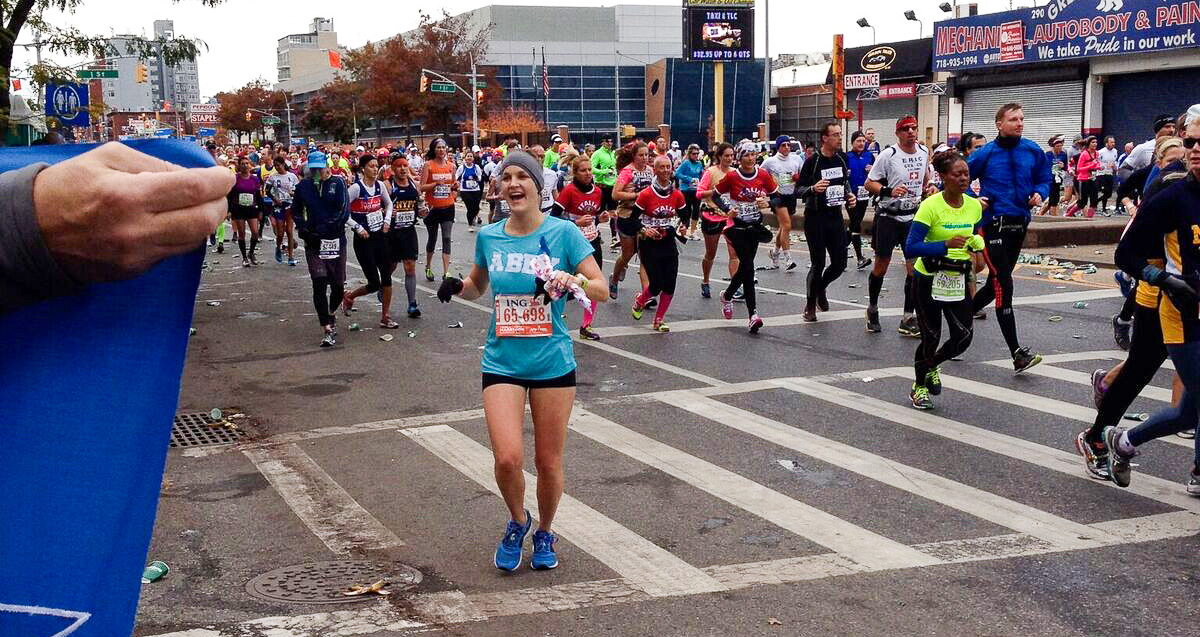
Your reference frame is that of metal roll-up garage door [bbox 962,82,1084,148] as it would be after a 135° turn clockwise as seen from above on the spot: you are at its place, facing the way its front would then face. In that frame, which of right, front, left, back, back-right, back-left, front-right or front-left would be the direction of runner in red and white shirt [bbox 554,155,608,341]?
back-left

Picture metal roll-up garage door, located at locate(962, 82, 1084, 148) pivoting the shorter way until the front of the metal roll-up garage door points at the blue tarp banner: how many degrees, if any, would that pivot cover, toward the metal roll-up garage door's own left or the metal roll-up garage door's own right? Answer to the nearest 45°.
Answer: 0° — it already faces it

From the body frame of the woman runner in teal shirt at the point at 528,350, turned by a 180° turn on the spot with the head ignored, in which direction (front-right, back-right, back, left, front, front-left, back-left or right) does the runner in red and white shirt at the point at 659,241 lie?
front

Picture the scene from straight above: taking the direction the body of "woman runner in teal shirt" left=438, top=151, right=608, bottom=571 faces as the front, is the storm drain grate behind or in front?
behind

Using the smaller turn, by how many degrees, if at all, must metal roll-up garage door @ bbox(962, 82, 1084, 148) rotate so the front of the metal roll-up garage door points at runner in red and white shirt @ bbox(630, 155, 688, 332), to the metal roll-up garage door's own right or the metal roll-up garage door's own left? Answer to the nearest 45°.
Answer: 0° — it already faces them

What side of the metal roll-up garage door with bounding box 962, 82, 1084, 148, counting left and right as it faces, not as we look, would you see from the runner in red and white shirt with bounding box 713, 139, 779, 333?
front

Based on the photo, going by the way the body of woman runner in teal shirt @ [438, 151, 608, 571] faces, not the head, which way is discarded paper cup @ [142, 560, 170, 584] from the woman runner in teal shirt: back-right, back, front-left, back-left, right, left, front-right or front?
right

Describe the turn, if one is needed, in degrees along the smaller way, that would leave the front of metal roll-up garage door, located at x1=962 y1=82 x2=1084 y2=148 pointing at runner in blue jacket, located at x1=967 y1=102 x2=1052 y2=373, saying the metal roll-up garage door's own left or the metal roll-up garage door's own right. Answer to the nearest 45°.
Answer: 0° — it already faces them

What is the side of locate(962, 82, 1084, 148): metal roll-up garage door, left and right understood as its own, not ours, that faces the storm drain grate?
front

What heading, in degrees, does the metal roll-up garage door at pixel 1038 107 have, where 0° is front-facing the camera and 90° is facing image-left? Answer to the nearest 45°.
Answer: approximately 0°

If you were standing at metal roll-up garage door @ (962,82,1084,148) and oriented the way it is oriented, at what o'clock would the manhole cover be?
The manhole cover is roughly at 12 o'clock from the metal roll-up garage door.

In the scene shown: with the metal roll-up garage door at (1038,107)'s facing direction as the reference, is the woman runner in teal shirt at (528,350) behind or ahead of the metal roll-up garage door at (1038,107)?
ahead
